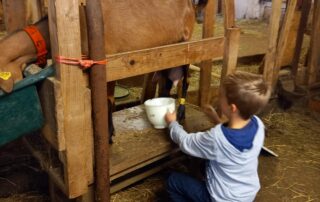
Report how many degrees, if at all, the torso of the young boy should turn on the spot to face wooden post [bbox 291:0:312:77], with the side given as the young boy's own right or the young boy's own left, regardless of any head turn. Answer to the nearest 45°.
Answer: approximately 45° to the young boy's own right

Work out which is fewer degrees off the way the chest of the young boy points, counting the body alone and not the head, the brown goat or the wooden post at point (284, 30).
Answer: the brown goat

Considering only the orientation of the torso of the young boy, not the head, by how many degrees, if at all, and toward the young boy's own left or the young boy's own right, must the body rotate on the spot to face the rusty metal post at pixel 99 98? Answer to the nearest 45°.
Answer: approximately 45° to the young boy's own left

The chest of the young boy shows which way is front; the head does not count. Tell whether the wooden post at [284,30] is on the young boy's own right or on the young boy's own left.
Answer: on the young boy's own right

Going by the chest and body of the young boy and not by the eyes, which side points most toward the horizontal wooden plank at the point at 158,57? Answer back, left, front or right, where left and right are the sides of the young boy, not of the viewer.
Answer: front

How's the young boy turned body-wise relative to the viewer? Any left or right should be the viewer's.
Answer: facing away from the viewer and to the left of the viewer

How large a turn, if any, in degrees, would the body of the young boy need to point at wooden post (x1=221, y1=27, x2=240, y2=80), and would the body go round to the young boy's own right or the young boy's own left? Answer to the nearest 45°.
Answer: approximately 45° to the young boy's own right

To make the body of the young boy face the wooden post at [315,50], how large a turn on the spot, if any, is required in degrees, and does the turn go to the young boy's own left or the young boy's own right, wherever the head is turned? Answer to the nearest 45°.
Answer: approximately 45° to the young boy's own right

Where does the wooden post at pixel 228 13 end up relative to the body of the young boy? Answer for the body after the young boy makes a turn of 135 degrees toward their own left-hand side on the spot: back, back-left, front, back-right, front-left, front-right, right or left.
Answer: back

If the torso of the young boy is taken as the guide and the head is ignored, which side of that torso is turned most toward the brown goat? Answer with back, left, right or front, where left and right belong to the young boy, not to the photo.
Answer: front

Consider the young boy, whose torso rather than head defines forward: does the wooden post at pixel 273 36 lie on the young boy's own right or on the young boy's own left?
on the young boy's own right

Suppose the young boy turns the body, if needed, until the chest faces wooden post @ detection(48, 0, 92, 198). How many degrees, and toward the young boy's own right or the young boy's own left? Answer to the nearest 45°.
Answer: approximately 45° to the young boy's own left

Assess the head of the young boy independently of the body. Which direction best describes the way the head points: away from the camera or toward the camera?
away from the camera
